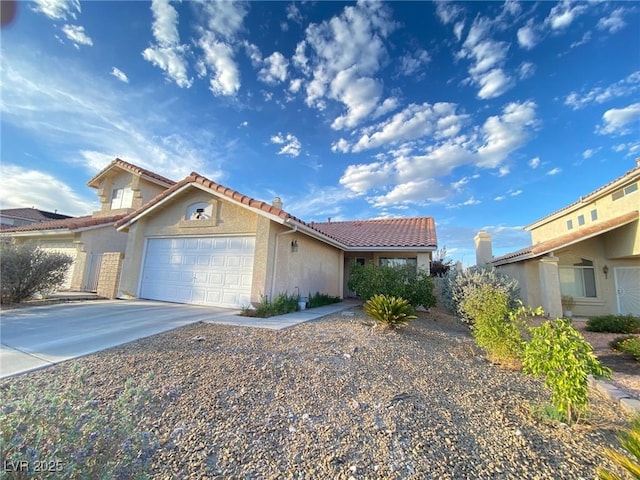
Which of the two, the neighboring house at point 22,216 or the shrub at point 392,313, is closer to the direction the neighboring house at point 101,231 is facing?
the shrub

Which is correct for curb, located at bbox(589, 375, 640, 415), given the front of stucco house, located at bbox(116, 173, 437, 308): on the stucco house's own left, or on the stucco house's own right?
on the stucco house's own left

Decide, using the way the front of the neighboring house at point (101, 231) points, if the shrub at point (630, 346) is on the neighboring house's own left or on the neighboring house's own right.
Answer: on the neighboring house's own left

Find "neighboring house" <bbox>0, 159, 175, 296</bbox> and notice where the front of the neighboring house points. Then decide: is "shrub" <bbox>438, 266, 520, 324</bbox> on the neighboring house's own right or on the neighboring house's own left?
on the neighboring house's own left

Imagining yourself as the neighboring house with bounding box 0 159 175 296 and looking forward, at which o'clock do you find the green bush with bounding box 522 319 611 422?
The green bush is roughly at 10 o'clock from the neighboring house.

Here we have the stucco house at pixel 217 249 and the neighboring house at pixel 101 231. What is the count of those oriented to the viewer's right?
0

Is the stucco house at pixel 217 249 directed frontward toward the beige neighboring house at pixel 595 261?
no

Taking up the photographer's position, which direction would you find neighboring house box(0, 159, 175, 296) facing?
facing the viewer and to the left of the viewer

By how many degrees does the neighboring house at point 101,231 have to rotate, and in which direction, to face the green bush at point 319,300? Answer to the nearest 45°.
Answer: approximately 90° to its left

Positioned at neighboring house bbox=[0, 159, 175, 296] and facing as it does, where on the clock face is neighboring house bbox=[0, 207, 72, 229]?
neighboring house bbox=[0, 207, 72, 229] is roughly at 4 o'clock from neighboring house bbox=[0, 159, 175, 296].

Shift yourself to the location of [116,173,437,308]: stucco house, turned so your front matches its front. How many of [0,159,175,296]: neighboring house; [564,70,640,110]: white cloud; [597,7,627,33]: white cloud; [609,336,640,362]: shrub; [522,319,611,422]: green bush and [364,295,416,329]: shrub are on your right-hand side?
1
